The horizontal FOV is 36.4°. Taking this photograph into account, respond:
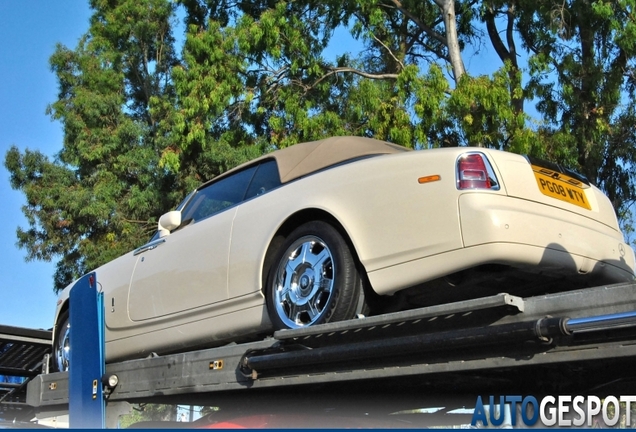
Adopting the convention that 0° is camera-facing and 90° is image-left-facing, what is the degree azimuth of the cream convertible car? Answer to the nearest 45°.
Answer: approximately 135°

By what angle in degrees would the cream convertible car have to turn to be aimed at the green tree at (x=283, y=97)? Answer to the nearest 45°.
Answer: approximately 45° to its right
